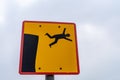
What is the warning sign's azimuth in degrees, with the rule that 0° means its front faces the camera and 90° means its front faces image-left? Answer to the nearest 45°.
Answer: approximately 0°
